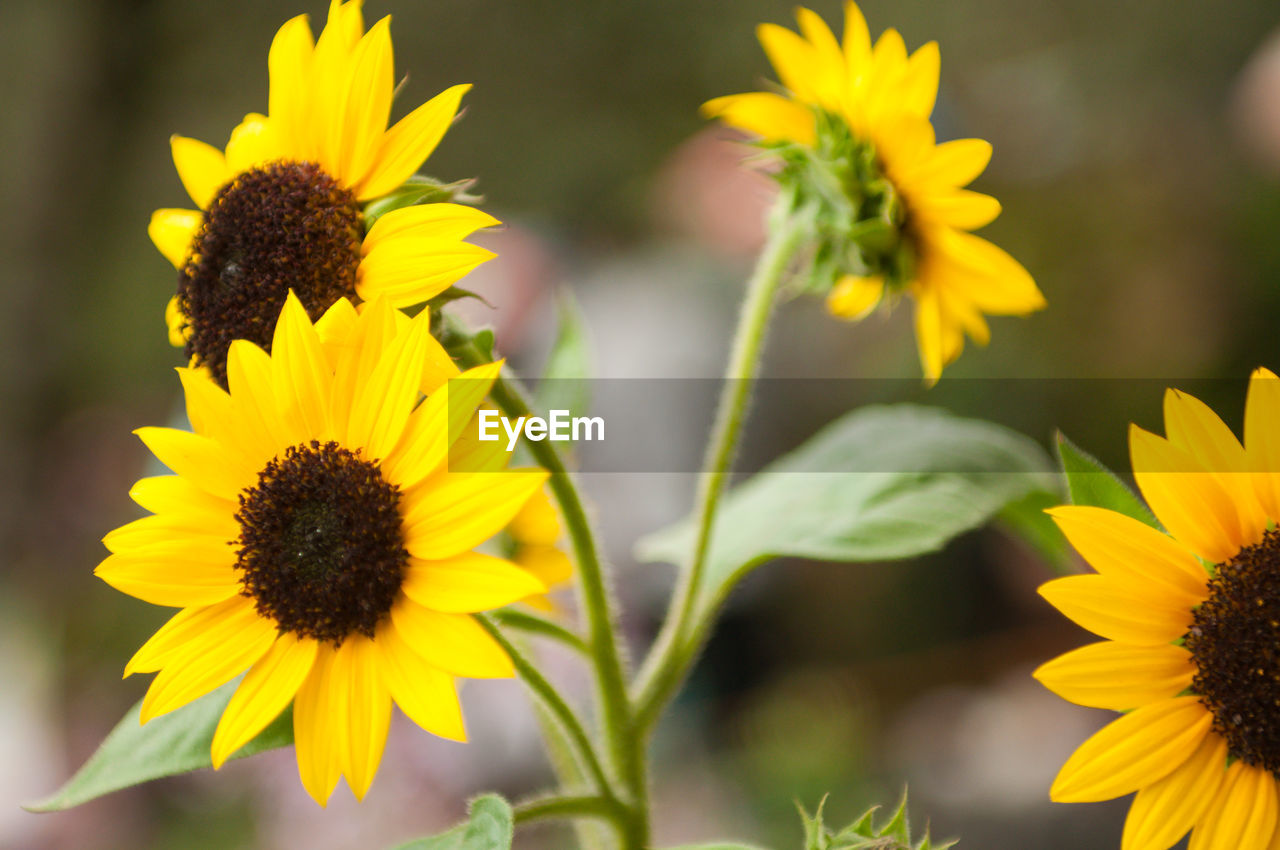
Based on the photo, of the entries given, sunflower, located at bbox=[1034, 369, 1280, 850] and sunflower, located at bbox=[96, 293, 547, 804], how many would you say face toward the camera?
2

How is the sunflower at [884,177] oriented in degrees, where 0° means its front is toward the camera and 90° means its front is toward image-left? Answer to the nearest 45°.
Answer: approximately 225°

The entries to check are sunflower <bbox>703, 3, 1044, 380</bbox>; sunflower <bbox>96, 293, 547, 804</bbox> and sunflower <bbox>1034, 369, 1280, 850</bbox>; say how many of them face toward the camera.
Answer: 2

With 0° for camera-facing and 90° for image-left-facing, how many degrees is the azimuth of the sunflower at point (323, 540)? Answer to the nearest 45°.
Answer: approximately 0°
